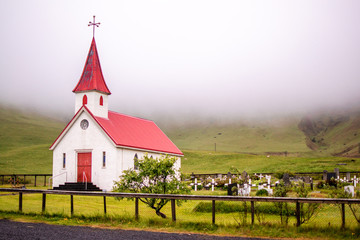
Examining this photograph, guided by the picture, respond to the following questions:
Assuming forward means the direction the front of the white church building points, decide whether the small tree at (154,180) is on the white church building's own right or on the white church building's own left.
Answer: on the white church building's own left

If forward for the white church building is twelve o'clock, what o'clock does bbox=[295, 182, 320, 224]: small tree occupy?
The small tree is roughly at 10 o'clock from the white church building.

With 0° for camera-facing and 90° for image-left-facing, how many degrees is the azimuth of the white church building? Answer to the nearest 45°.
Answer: approximately 45°
